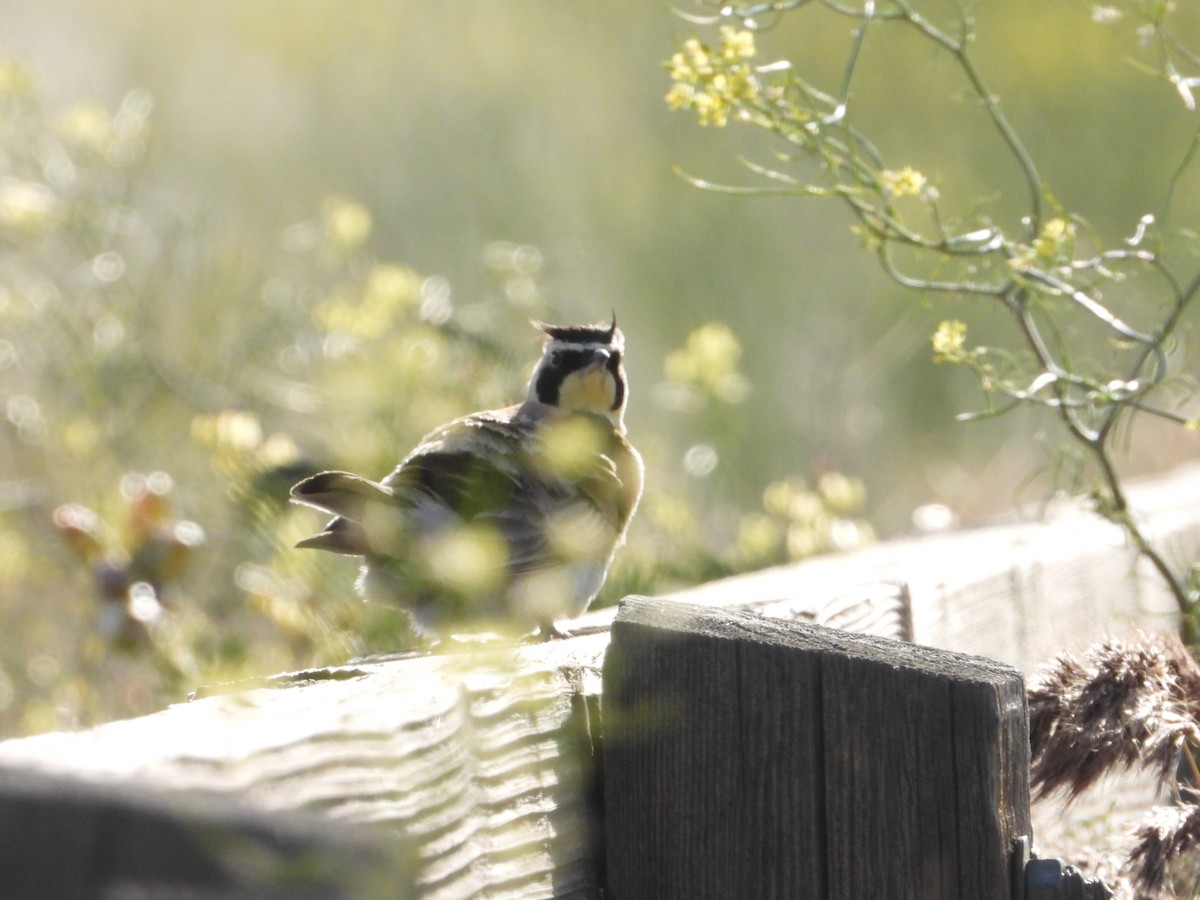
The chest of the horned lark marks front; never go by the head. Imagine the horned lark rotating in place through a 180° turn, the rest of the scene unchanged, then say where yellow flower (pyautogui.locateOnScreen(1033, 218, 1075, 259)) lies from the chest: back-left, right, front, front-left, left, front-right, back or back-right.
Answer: back-left

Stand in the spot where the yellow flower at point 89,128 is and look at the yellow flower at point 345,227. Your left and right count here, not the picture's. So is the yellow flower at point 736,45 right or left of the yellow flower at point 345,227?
right

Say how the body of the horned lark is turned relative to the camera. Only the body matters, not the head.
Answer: to the viewer's right

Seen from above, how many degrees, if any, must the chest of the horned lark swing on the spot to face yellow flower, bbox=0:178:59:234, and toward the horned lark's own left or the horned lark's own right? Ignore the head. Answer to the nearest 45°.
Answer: approximately 135° to the horned lark's own left

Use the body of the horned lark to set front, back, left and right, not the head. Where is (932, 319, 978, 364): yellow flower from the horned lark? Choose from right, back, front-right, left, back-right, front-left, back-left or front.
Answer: front-right

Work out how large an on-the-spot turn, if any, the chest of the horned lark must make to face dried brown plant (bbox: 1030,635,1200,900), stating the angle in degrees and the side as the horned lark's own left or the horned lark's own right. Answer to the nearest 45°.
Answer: approximately 45° to the horned lark's own right

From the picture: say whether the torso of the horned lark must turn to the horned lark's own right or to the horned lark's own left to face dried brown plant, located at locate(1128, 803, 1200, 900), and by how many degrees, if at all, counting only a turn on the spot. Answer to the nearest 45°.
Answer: approximately 45° to the horned lark's own right
